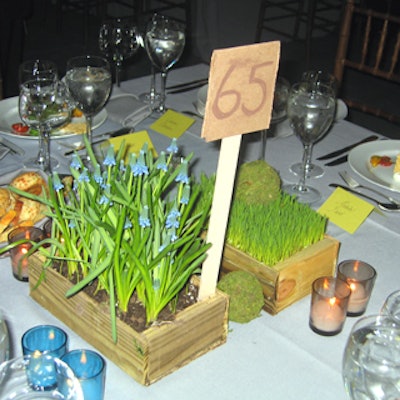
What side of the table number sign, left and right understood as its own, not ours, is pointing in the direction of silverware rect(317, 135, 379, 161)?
back

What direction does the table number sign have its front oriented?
toward the camera

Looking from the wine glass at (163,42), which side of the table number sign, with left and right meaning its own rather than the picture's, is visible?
back

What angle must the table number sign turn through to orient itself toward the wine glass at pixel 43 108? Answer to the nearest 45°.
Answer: approximately 135° to its right

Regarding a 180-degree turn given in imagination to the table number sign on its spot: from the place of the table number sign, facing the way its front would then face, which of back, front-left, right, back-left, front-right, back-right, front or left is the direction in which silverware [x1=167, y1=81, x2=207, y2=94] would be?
front

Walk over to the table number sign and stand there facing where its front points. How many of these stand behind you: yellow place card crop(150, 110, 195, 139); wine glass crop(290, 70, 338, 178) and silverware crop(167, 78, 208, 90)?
3

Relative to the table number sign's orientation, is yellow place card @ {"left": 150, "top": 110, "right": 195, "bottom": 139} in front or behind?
behind

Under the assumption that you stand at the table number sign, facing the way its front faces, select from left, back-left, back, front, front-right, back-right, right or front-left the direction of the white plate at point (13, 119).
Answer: back-right
